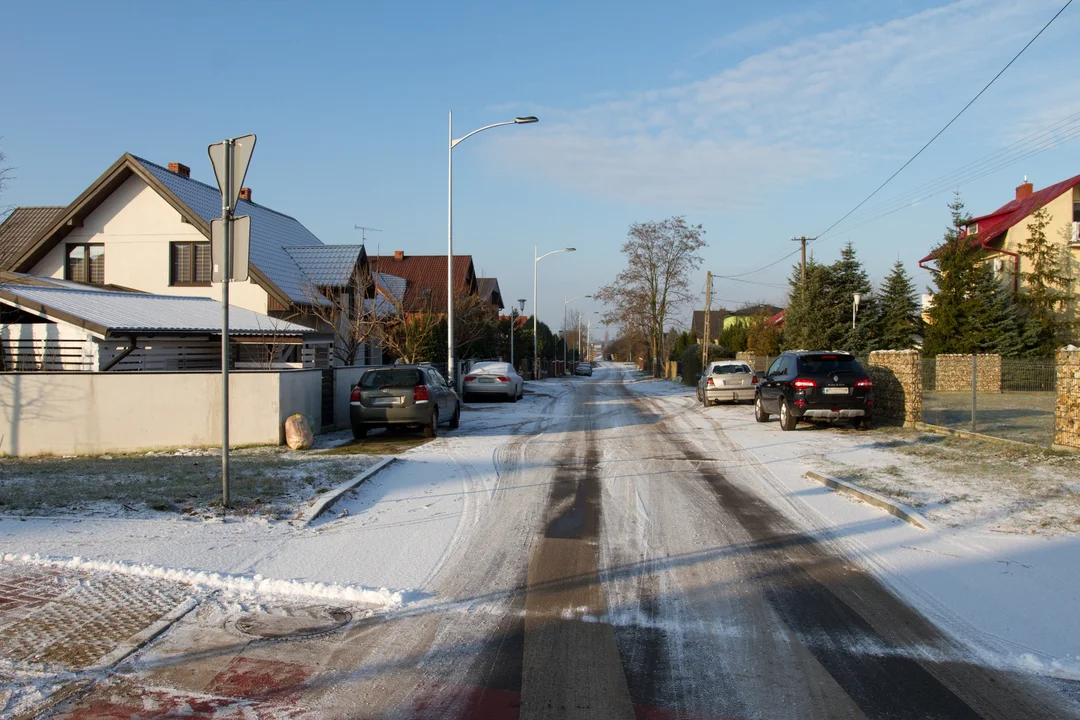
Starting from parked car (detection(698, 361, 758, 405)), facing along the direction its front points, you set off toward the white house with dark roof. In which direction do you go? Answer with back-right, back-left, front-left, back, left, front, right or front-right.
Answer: left

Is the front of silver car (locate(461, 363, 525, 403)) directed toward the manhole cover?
no

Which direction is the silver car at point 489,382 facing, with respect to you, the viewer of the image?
facing away from the viewer

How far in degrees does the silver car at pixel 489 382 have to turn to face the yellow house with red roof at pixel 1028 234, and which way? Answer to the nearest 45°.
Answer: approximately 90° to its right

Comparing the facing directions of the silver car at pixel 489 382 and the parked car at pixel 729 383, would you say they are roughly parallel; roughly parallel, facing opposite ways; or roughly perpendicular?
roughly parallel

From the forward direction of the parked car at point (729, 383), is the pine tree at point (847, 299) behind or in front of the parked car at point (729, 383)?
in front

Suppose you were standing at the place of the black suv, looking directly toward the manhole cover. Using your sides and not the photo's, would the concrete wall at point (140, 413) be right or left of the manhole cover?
right

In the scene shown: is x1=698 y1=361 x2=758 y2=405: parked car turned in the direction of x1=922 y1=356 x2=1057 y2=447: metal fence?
no

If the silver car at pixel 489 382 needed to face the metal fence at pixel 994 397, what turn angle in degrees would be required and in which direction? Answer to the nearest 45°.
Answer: approximately 90° to its right

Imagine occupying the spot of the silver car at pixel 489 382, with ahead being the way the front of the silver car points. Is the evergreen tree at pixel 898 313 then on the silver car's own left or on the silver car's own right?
on the silver car's own right

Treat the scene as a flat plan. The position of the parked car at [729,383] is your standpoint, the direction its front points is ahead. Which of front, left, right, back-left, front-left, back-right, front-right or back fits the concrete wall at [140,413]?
back-left

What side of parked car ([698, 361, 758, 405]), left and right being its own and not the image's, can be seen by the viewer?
back

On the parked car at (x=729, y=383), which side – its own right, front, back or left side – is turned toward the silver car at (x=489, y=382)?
left

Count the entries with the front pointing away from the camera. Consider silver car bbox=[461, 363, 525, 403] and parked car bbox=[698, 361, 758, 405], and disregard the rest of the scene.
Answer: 2

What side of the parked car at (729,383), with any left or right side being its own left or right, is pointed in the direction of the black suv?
back

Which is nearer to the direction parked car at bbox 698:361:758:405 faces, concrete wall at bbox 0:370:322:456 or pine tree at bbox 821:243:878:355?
the pine tree
